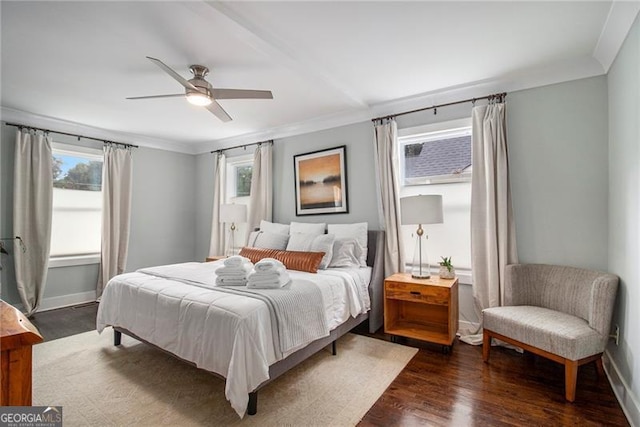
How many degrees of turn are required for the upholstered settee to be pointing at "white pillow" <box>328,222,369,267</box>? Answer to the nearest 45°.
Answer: approximately 45° to its right

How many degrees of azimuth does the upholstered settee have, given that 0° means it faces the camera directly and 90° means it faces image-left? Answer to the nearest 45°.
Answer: approximately 45°

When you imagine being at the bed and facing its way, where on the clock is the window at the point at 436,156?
The window is roughly at 7 o'clock from the bed.

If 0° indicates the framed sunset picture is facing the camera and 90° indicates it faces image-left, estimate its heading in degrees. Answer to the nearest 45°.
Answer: approximately 45°

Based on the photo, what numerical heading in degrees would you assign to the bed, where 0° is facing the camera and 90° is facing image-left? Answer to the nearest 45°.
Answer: approximately 45°

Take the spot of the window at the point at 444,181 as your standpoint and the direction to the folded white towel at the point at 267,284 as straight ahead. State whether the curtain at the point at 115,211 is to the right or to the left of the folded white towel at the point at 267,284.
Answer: right

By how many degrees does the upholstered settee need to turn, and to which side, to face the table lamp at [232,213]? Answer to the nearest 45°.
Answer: approximately 45° to its right
